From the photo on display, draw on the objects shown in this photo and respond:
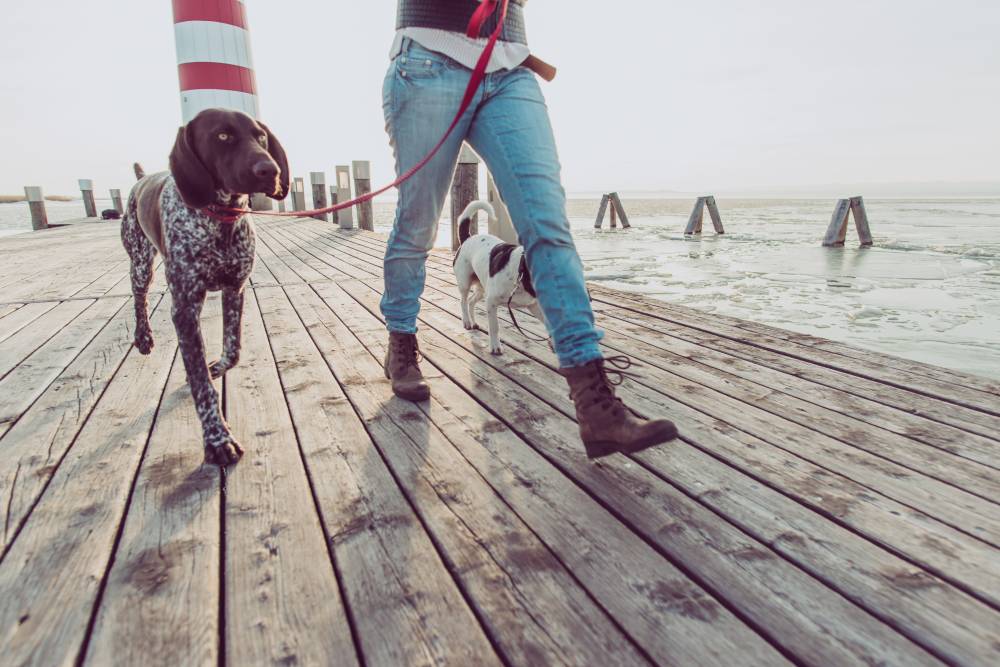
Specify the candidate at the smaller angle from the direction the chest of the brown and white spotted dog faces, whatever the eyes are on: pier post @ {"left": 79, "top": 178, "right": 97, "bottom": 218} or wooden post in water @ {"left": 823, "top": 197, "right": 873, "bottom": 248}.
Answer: the wooden post in water

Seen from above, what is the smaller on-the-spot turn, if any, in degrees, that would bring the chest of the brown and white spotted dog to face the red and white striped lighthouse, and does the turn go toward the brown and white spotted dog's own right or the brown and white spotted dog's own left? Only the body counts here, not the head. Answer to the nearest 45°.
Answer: approximately 135° to the brown and white spotted dog's own left

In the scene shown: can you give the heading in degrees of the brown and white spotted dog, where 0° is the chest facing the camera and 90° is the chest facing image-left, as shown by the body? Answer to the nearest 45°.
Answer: approximately 315°

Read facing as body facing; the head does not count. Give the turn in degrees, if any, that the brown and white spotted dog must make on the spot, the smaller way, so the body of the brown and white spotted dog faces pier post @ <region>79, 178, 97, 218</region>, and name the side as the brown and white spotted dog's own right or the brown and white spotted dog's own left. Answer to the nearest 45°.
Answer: approximately 135° to the brown and white spotted dog's own left

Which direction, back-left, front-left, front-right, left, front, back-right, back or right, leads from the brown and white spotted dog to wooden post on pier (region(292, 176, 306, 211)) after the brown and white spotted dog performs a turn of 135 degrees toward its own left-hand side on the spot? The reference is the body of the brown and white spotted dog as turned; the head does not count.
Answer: front
